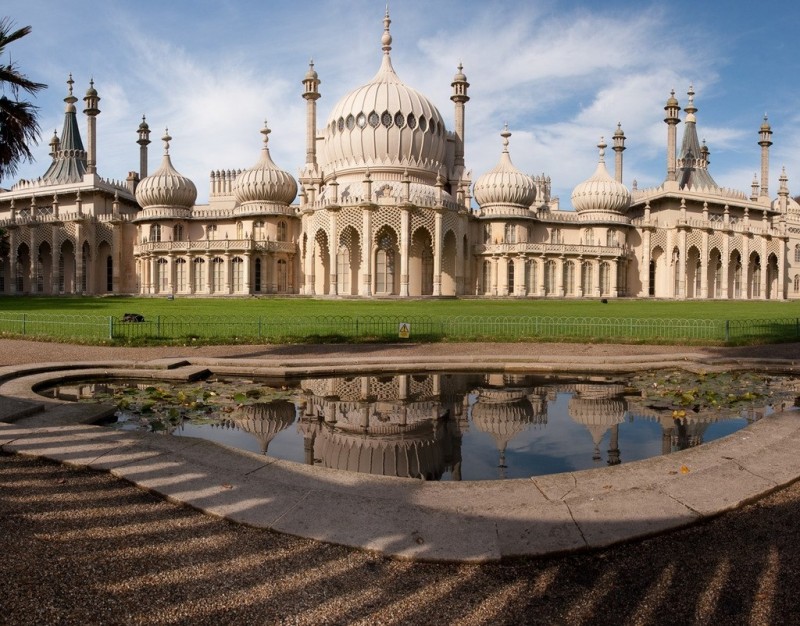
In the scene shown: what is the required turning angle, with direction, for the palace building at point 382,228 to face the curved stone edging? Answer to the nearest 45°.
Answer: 0° — it already faces it

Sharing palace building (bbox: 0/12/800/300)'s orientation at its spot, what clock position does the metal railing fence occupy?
The metal railing fence is roughly at 12 o'clock from the palace building.

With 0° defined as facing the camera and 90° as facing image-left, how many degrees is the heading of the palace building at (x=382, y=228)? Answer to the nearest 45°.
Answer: approximately 0°
